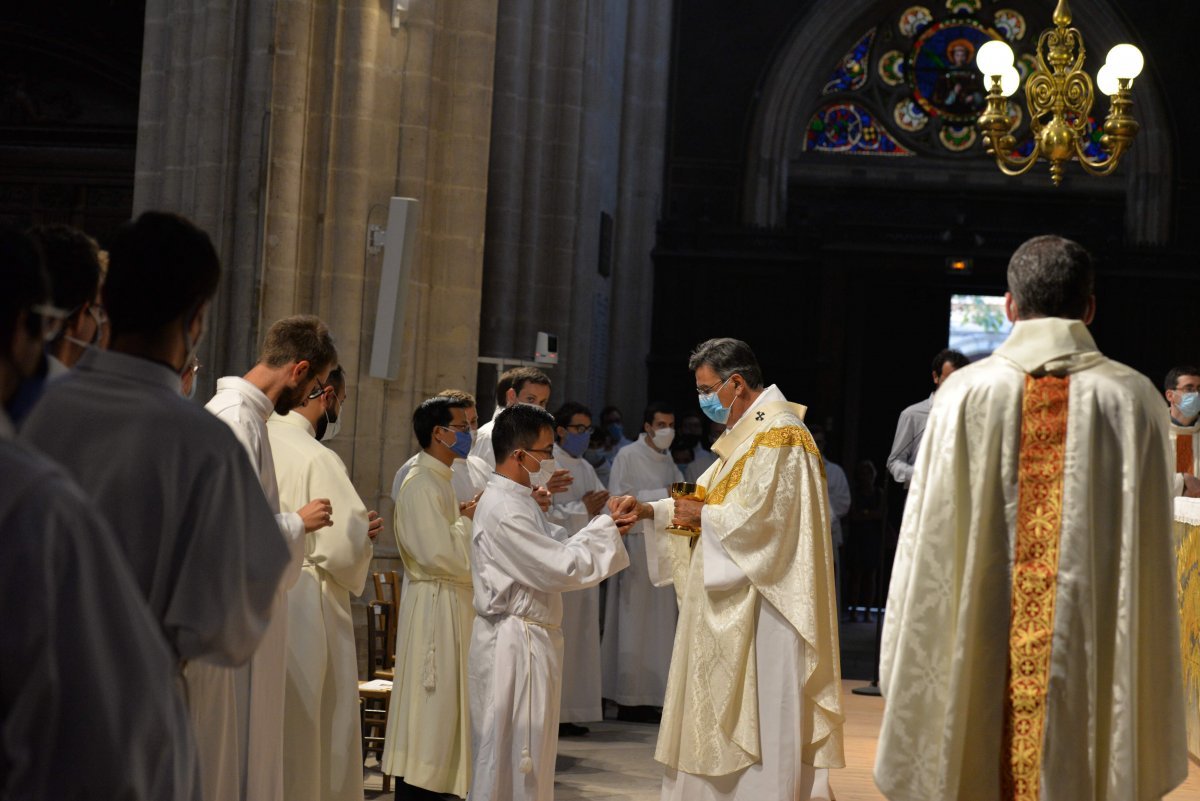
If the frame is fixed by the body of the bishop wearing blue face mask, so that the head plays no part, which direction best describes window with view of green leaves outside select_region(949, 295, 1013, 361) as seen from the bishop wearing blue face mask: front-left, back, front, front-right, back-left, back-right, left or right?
right

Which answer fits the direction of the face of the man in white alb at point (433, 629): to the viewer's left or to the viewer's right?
to the viewer's right

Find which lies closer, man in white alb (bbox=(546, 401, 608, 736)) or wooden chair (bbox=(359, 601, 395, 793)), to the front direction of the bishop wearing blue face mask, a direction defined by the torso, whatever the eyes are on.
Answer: the wooden chair

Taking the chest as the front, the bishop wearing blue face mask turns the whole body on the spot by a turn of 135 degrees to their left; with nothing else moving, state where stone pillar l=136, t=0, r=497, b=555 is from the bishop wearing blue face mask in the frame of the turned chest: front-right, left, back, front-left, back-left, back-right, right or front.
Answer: back

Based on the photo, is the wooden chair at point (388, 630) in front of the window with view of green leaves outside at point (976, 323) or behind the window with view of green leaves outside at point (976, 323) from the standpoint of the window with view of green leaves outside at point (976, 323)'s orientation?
in front

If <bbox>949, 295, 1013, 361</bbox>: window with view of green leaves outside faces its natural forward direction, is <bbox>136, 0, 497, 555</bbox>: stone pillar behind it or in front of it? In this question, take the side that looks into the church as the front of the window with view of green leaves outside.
in front

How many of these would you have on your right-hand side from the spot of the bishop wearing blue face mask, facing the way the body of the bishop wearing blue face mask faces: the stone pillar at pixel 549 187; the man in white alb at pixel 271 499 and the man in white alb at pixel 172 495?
1

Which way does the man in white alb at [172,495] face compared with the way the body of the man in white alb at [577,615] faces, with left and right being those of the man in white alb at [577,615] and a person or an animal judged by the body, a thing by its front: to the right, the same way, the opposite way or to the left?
to the left

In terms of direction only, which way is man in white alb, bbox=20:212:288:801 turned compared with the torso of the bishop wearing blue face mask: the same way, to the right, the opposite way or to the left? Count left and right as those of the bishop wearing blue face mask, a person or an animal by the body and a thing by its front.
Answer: to the right

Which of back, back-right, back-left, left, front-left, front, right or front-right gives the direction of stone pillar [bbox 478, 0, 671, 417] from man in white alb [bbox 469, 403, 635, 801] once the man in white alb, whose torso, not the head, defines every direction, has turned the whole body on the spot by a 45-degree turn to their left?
front-left

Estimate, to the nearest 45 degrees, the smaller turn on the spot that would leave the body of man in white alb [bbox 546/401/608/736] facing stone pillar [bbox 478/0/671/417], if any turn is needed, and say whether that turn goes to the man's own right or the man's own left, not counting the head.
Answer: approximately 135° to the man's own left

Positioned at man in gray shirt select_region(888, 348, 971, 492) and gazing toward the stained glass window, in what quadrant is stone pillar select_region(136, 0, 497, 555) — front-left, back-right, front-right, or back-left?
back-left

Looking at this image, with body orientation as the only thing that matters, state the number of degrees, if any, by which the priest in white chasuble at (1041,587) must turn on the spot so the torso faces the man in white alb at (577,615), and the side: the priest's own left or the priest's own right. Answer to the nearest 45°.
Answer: approximately 45° to the priest's own left

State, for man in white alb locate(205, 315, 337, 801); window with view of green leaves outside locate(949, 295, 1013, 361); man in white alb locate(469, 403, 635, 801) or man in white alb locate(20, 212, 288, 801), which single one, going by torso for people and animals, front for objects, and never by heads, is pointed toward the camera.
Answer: the window with view of green leaves outside

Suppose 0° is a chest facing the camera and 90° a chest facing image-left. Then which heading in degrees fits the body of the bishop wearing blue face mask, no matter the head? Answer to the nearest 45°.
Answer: approximately 90°
